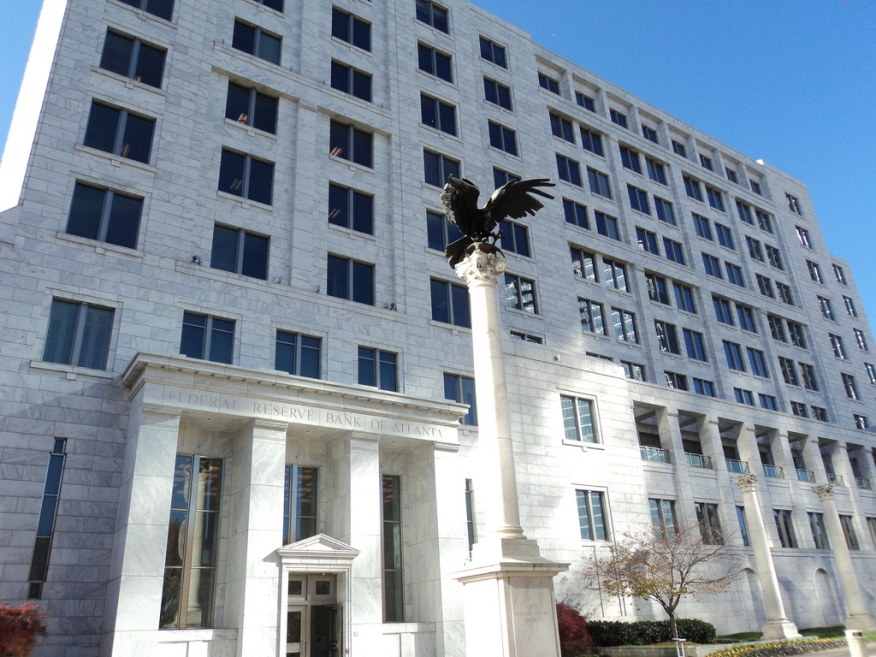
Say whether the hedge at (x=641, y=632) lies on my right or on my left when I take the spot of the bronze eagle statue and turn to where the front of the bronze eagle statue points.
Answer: on my left

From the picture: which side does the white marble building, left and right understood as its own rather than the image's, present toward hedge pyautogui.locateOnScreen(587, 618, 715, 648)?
front

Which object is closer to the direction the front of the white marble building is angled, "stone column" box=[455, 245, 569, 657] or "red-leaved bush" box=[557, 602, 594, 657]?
the stone column
